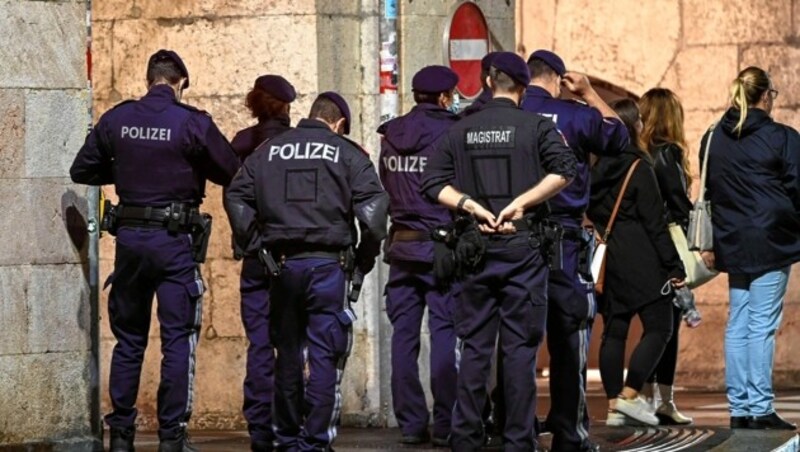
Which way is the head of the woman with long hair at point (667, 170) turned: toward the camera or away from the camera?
away from the camera

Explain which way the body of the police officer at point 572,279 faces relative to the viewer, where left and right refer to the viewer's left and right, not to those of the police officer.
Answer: facing away from the viewer and to the right of the viewer

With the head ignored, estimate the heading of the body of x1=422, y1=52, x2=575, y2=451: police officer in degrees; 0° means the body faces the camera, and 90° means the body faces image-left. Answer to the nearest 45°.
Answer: approximately 180°

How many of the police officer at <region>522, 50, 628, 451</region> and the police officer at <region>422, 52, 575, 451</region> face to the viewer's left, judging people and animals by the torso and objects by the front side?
0

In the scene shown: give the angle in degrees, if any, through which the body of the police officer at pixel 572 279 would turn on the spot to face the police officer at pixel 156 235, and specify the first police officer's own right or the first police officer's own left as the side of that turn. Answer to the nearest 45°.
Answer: approximately 135° to the first police officer's own left

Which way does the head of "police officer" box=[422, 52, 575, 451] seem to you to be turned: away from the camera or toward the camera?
away from the camera

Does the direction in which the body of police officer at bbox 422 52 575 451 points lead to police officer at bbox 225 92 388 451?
no
